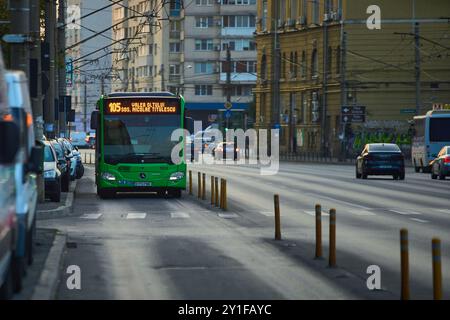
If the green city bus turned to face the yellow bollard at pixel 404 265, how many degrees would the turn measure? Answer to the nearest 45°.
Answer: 0° — it already faces it

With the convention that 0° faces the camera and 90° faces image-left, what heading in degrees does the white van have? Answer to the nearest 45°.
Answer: approximately 0°

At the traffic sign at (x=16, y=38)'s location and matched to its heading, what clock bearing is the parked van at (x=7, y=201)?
The parked van is roughly at 12 o'clock from the traffic sign.

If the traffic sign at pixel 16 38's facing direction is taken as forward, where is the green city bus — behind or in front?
behind

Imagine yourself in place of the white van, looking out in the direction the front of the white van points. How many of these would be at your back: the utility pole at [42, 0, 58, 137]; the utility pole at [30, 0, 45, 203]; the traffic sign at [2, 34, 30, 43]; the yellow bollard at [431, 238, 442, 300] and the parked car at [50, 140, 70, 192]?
4

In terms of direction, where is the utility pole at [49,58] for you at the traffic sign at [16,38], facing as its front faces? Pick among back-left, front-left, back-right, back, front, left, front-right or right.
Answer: back

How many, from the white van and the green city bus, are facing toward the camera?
2
